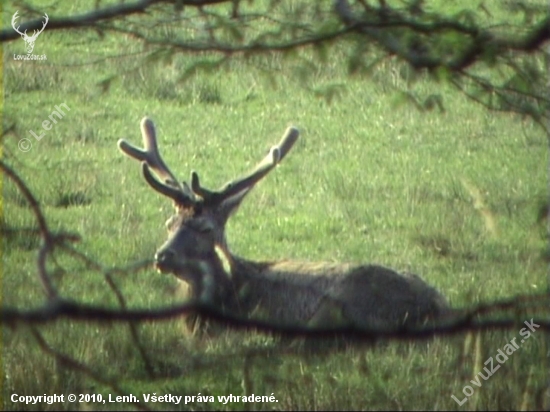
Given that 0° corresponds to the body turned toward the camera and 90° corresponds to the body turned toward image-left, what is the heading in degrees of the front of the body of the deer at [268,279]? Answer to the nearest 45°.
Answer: approximately 90°
